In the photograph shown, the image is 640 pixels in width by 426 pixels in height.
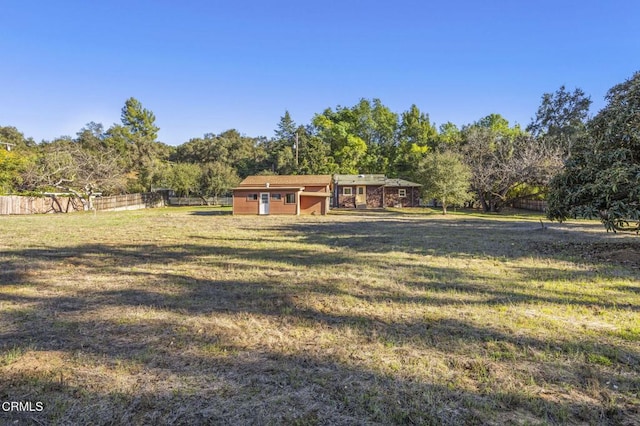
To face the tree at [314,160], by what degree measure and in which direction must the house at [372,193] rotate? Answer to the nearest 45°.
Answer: approximately 135° to its right

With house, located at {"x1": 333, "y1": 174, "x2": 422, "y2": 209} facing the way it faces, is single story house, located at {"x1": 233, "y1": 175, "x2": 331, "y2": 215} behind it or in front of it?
in front

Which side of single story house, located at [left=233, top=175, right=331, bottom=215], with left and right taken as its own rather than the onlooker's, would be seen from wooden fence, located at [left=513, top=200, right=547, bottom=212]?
left

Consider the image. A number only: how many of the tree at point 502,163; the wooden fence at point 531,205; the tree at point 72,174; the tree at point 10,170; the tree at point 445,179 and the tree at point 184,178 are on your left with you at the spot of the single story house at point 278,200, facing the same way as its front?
3

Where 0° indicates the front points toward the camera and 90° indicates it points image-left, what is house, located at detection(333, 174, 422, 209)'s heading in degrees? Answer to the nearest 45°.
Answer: approximately 0°

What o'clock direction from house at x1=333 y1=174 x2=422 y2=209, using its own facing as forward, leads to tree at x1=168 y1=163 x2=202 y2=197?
The tree is roughly at 3 o'clock from the house.

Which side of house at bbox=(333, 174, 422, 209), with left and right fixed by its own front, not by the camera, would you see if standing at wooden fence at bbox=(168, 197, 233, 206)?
right

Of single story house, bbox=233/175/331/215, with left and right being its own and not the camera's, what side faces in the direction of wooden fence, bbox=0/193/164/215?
right

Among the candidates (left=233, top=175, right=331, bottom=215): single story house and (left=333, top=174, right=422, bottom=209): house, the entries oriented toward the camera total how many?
2

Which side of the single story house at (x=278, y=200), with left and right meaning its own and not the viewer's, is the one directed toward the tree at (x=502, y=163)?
left

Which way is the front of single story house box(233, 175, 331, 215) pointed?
toward the camera

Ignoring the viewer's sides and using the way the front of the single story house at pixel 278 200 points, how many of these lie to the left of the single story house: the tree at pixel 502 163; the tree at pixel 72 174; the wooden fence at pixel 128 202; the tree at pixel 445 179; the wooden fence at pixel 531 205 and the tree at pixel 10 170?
3
